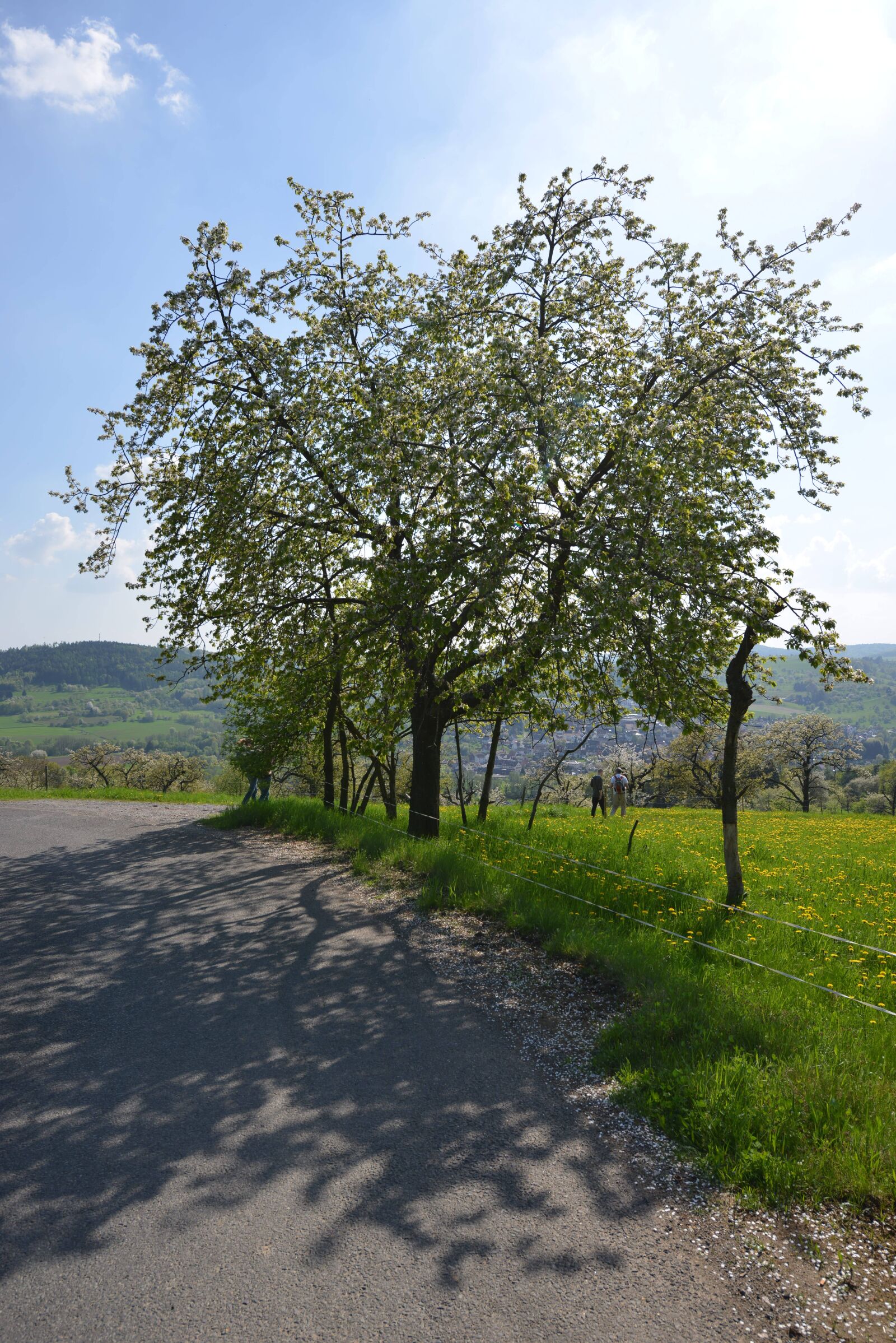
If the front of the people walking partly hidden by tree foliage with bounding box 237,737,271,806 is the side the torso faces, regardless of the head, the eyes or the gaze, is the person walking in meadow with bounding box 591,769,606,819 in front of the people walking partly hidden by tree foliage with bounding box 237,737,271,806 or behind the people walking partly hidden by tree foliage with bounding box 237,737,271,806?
behind

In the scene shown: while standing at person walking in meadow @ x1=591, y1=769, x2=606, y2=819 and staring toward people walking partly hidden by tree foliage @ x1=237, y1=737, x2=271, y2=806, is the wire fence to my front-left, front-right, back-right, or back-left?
front-left

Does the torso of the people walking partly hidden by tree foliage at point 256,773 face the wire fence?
no
